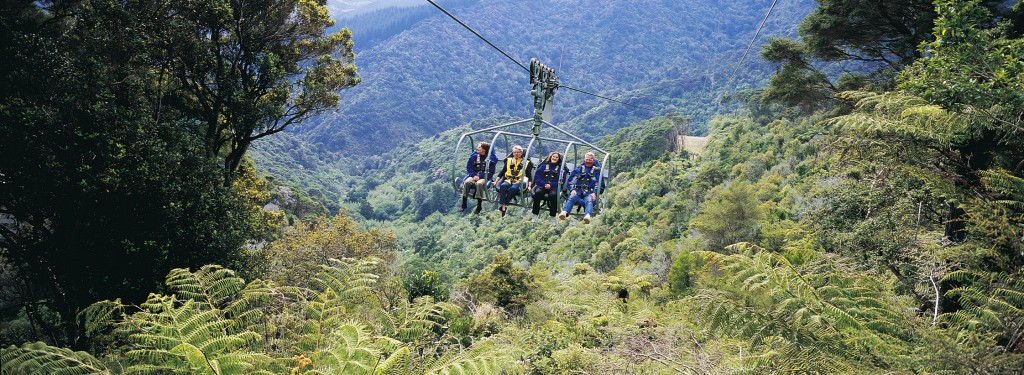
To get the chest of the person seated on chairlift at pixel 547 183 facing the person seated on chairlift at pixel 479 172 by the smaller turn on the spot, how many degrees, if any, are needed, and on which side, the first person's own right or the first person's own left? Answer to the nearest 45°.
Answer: approximately 90° to the first person's own right

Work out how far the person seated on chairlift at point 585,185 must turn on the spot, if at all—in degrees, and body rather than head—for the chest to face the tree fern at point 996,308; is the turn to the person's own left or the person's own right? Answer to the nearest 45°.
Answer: approximately 45° to the person's own left

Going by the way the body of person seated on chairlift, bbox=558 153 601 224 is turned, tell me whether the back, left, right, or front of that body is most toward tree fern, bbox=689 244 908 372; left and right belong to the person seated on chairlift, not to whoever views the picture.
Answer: front

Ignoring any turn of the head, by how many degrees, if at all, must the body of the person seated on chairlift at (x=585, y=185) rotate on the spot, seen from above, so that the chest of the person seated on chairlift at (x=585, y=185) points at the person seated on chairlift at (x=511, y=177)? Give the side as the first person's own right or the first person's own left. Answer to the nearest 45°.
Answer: approximately 90° to the first person's own right

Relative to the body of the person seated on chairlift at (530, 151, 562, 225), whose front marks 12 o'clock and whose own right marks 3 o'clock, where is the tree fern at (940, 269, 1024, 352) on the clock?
The tree fern is roughly at 11 o'clock from the person seated on chairlift.

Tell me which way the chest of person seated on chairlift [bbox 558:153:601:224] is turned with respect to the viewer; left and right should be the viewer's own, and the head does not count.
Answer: facing the viewer

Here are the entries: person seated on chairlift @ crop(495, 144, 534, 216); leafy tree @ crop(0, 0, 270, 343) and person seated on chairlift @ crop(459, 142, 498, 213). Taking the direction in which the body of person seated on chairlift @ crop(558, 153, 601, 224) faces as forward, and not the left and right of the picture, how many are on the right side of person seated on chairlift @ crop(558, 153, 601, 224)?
3

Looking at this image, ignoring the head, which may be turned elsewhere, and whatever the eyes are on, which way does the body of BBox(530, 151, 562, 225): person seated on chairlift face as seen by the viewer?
toward the camera

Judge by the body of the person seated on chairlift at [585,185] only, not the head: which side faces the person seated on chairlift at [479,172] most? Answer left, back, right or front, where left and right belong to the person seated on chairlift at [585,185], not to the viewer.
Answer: right

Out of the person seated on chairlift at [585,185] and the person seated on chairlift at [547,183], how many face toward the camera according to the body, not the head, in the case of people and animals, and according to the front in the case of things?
2
